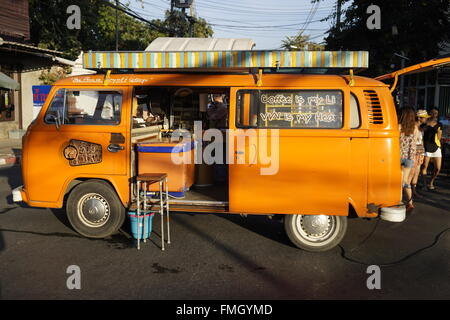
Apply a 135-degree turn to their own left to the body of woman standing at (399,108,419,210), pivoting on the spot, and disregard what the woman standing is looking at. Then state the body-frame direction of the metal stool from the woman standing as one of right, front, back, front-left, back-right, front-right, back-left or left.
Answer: front

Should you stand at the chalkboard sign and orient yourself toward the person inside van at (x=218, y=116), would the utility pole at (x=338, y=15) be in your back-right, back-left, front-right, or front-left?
front-right

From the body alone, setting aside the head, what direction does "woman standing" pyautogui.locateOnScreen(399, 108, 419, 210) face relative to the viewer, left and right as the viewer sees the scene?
facing away from the viewer

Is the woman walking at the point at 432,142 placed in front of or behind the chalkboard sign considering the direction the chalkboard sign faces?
behind

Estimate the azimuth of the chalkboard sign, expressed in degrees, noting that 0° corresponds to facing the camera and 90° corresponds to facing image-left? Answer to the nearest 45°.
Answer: approximately 0°

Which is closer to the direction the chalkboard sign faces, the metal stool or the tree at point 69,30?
the metal stool

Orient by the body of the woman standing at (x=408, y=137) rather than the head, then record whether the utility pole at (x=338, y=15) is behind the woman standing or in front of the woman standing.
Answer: in front

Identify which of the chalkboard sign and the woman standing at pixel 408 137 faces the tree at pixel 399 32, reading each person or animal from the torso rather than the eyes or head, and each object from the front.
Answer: the woman standing

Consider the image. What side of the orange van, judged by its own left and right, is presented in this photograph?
left

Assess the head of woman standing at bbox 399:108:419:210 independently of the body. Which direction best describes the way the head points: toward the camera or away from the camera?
away from the camera

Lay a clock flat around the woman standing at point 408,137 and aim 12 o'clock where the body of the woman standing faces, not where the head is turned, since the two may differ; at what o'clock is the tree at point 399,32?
The tree is roughly at 12 o'clock from the woman standing.

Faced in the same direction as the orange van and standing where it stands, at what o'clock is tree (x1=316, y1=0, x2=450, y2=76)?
The tree is roughly at 4 o'clock from the orange van.

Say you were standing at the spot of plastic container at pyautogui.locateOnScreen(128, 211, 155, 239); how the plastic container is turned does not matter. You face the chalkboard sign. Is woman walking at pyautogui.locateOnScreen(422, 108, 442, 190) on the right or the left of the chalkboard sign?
left

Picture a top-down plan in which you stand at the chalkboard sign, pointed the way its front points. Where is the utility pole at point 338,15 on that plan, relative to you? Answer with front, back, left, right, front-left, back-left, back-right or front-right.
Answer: back

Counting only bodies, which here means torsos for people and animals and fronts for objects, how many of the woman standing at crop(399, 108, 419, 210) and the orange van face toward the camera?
0

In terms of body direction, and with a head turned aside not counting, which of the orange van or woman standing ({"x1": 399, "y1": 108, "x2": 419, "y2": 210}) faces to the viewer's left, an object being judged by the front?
the orange van
